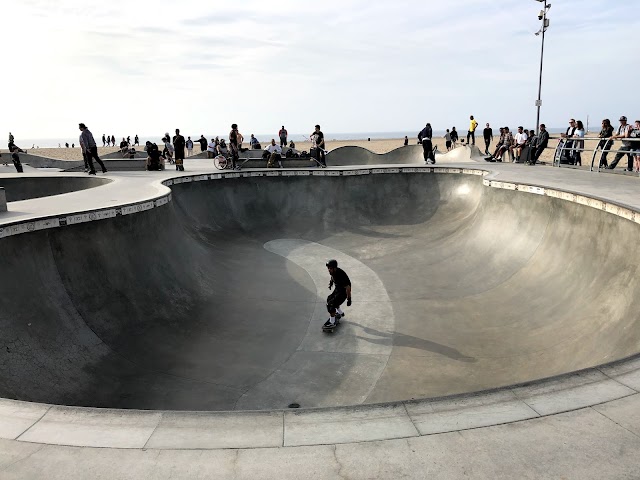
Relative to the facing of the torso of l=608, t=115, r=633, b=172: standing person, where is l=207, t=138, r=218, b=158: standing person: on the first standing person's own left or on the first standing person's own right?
on the first standing person's own right

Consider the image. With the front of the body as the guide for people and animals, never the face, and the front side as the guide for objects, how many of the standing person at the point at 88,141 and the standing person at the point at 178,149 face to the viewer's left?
1

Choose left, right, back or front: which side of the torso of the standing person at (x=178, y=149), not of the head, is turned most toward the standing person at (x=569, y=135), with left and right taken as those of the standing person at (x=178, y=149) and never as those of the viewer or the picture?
left

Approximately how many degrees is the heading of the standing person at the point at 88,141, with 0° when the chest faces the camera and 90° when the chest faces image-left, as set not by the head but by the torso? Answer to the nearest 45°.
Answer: approximately 90°

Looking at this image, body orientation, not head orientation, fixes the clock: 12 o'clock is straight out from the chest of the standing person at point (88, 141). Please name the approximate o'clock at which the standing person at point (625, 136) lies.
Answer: the standing person at point (625, 136) is roughly at 7 o'clock from the standing person at point (88, 141).

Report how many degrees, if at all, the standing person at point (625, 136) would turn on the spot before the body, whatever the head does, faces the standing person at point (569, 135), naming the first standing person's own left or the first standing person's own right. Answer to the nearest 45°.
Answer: approximately 90° to the first standing person's own right

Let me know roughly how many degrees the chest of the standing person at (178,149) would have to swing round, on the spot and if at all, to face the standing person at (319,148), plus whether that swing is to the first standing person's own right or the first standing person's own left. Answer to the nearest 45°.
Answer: approximately 90° to the first standing person's own left

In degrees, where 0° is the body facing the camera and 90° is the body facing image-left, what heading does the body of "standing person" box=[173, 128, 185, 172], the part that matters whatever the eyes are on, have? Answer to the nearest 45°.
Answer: approximately 0°
